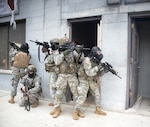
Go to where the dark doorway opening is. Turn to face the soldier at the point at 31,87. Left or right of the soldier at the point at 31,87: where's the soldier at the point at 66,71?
left

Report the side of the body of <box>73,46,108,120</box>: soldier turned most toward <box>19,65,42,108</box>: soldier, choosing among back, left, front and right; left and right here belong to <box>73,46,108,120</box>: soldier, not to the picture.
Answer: back

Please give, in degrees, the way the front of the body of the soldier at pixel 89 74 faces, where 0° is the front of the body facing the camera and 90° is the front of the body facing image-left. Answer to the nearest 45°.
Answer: approximately 315°

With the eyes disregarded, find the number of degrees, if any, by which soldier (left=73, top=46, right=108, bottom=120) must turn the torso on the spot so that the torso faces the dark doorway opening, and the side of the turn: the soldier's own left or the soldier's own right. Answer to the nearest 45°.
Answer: approximately 135° to the soldier's own left
